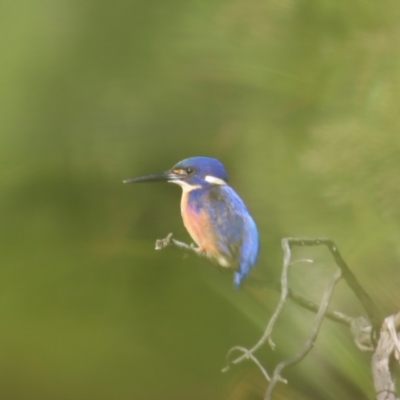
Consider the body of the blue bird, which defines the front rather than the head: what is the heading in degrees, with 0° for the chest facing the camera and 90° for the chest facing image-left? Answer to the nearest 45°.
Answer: approximately 90°
